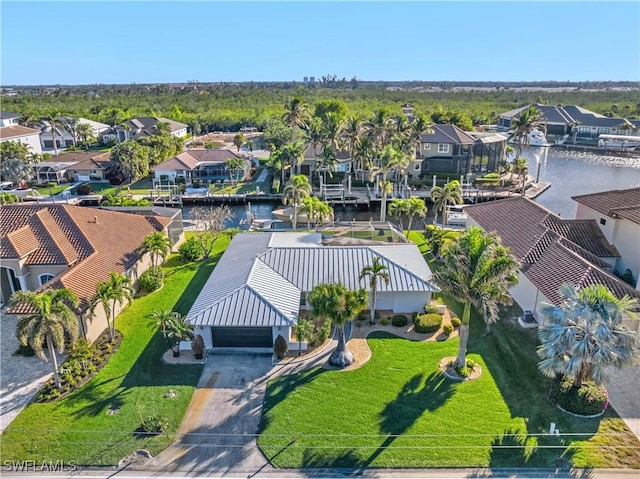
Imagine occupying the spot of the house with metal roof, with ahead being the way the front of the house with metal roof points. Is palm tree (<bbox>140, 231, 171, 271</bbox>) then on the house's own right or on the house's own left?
on the house's own right

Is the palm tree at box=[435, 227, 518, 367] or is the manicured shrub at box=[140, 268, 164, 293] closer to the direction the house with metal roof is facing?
the palm tree

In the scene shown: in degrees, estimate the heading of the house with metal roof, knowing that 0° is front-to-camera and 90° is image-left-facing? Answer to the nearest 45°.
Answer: approximately 0°

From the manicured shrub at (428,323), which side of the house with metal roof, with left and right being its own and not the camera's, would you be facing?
left

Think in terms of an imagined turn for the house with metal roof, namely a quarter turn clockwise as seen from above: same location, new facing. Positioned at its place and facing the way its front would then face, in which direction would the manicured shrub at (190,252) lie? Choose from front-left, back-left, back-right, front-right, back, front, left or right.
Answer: front-right

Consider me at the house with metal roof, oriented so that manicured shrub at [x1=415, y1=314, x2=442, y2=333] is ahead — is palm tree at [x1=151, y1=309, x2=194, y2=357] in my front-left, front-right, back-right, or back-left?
back-right

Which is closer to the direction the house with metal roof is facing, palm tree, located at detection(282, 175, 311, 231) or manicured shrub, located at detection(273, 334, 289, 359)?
the manicured shrub

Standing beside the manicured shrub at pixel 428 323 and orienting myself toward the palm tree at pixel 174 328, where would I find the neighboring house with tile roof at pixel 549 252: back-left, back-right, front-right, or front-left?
back-right

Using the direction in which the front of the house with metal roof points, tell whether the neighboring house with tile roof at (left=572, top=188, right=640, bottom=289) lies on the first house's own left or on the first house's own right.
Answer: on the first house's own left

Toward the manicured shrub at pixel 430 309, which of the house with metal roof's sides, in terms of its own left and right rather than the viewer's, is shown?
left

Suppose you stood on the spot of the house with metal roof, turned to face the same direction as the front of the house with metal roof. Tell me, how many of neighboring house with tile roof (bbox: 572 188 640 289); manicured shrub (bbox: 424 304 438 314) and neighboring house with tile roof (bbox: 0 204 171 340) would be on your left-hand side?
2

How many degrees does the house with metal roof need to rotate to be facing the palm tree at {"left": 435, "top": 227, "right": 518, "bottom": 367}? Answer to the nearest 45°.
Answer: approximately 45° to its left

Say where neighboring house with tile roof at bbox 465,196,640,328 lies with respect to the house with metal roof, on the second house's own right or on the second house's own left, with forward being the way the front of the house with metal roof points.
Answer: on the second house's own left
